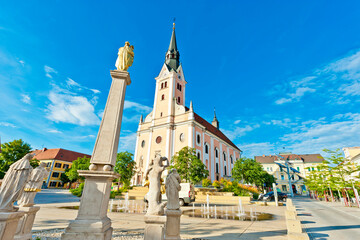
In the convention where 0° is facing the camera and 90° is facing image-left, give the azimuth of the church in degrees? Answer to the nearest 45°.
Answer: approximately 45°

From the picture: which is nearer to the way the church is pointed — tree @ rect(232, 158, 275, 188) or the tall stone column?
the tall stone column
